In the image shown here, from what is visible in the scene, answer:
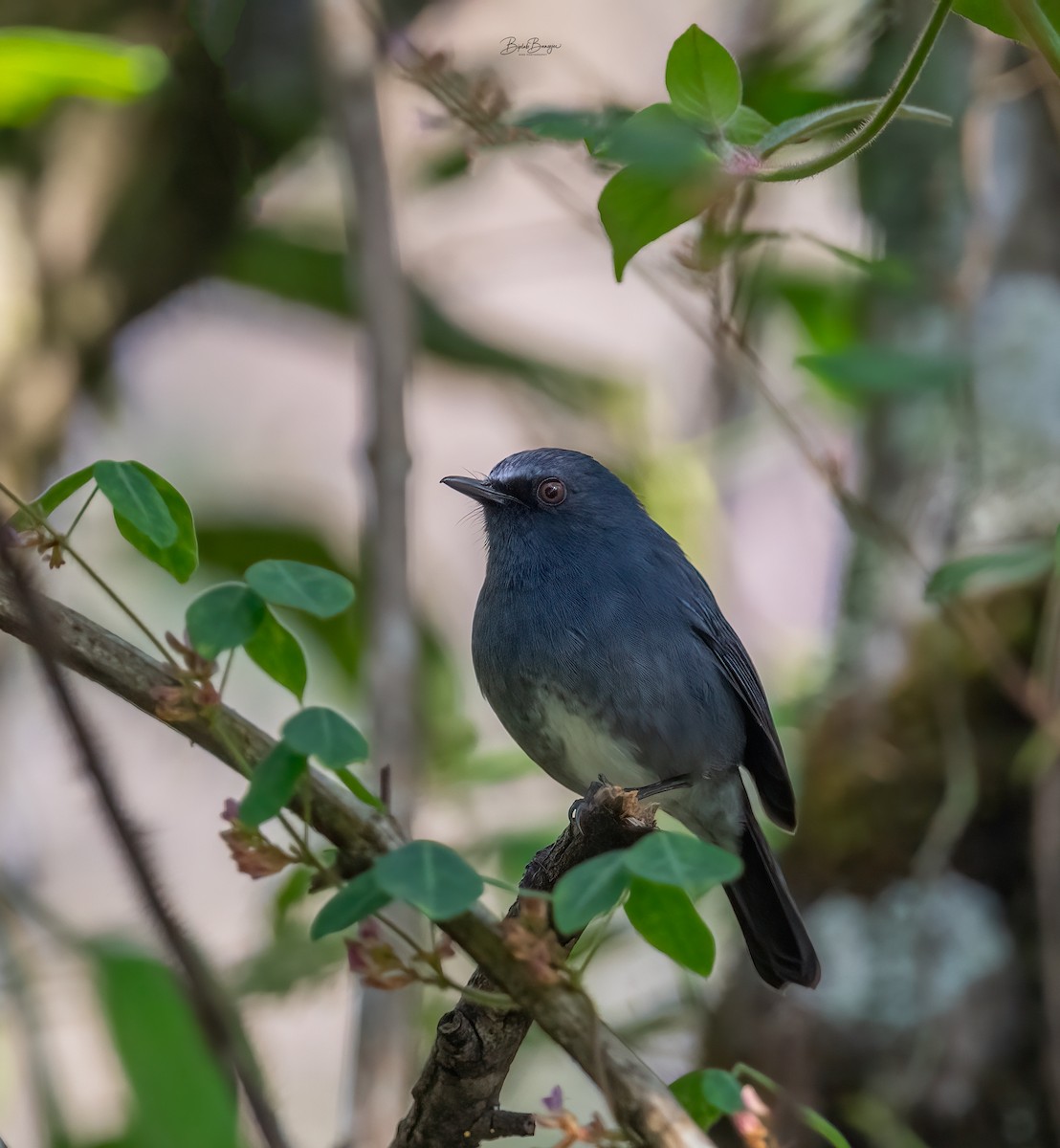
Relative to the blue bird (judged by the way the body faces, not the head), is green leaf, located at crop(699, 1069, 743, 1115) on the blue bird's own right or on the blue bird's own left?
on the blue bird's own left

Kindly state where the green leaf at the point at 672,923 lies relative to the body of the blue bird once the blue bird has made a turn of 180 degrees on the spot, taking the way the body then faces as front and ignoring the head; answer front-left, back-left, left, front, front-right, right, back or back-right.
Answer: back-right

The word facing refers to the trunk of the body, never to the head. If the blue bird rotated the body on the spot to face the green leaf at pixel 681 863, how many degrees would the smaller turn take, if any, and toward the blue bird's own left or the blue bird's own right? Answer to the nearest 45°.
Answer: approximately 45° to the blue bird's own left

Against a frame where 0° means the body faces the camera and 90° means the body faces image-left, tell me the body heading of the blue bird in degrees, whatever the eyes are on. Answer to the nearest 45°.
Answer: approximately 45°

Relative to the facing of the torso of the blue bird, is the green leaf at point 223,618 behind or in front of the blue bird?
in front

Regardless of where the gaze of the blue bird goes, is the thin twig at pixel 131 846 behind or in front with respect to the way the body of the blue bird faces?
in front
